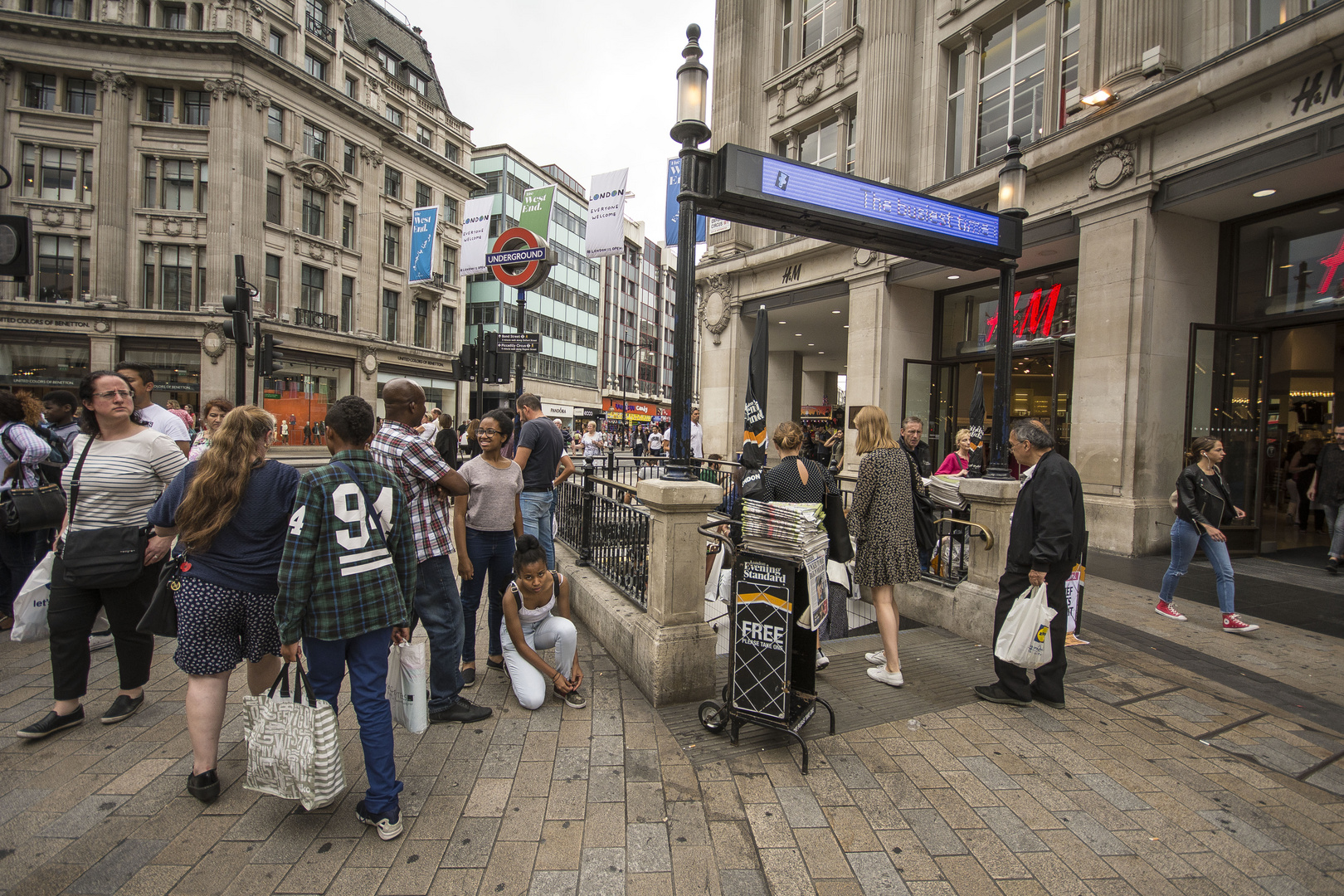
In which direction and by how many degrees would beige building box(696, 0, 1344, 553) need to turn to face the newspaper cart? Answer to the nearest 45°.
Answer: approximately 45° to its left

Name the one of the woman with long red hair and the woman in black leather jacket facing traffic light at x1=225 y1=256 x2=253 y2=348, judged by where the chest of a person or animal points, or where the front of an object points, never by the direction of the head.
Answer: the woman with long red hair

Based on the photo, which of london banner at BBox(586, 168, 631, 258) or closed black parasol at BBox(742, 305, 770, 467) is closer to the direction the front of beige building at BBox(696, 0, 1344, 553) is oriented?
the closed black parasol

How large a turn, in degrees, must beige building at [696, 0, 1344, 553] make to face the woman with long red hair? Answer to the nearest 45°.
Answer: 0° — it already faces them

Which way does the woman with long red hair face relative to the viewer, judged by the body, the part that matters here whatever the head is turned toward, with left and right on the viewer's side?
facing away from the viewer

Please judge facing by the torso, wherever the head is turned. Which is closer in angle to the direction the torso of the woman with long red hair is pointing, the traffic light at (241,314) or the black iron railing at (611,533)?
the traffic light

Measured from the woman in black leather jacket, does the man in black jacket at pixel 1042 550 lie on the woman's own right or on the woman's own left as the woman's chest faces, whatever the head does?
on the woman's own right

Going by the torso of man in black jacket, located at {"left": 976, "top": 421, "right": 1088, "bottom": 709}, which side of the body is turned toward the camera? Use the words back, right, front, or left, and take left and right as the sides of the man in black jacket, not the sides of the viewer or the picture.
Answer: left

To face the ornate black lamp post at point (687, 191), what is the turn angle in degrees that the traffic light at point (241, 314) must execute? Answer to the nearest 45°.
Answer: approximately 90° to its left
